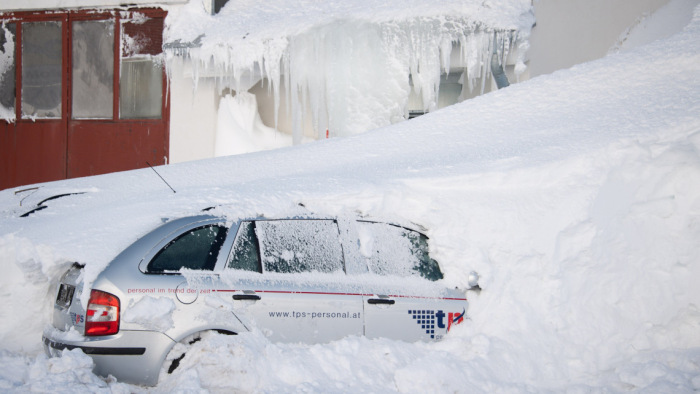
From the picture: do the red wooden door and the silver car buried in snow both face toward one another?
no

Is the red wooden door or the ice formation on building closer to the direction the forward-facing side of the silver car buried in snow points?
the ice formation on building

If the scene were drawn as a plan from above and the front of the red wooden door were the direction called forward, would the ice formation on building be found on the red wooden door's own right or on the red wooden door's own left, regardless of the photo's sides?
on the red wooden door's own left

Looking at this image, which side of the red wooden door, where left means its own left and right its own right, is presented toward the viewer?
front

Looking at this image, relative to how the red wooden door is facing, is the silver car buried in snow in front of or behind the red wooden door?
in front

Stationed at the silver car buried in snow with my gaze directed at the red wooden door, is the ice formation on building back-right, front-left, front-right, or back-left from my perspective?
front-right

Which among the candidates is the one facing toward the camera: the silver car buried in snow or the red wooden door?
the red wooden door

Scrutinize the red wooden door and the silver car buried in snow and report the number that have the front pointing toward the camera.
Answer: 1

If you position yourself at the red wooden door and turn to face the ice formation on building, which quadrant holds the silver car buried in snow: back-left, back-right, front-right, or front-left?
front-right

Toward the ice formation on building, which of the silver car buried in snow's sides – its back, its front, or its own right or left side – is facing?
left

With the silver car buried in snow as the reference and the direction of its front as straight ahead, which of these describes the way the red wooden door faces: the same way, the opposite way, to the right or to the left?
to the right

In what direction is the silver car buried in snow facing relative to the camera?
to the viewer's right
